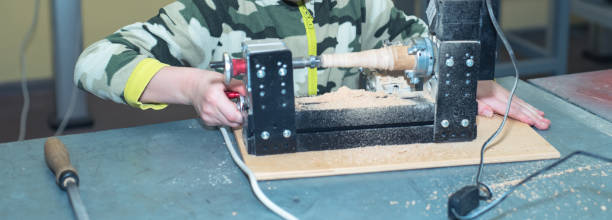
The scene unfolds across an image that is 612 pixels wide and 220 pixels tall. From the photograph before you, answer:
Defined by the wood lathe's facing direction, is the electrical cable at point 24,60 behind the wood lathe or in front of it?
in front

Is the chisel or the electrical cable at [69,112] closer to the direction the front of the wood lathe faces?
the electrical cable

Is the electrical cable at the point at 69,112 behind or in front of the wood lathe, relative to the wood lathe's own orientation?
in front

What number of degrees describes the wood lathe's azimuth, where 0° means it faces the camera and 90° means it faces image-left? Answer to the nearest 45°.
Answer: approximately 180°

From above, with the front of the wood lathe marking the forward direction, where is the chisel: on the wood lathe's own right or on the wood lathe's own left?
on the wood lathe's own left

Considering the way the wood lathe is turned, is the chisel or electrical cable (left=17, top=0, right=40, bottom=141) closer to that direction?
the electrical cable
